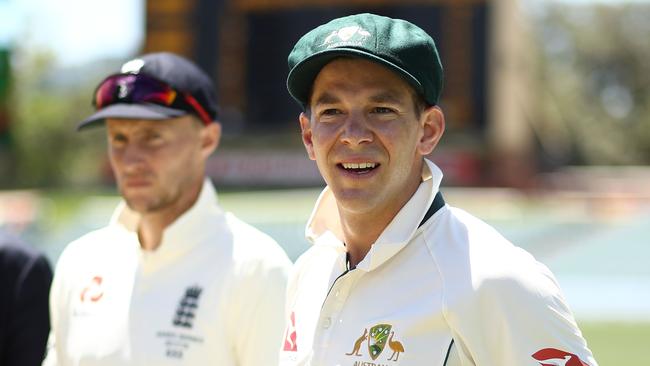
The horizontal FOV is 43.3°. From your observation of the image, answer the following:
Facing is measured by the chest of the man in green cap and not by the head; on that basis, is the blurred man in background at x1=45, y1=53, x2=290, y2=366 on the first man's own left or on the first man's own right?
on the first man's own right

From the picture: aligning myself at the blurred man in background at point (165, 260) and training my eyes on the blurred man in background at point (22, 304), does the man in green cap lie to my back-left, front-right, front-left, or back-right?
back-left

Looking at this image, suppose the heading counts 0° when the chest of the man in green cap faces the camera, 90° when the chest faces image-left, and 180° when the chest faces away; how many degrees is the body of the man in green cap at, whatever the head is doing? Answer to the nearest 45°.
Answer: approximately 45°

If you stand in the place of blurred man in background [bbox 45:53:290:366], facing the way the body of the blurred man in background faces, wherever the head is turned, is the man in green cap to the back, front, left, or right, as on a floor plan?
left
